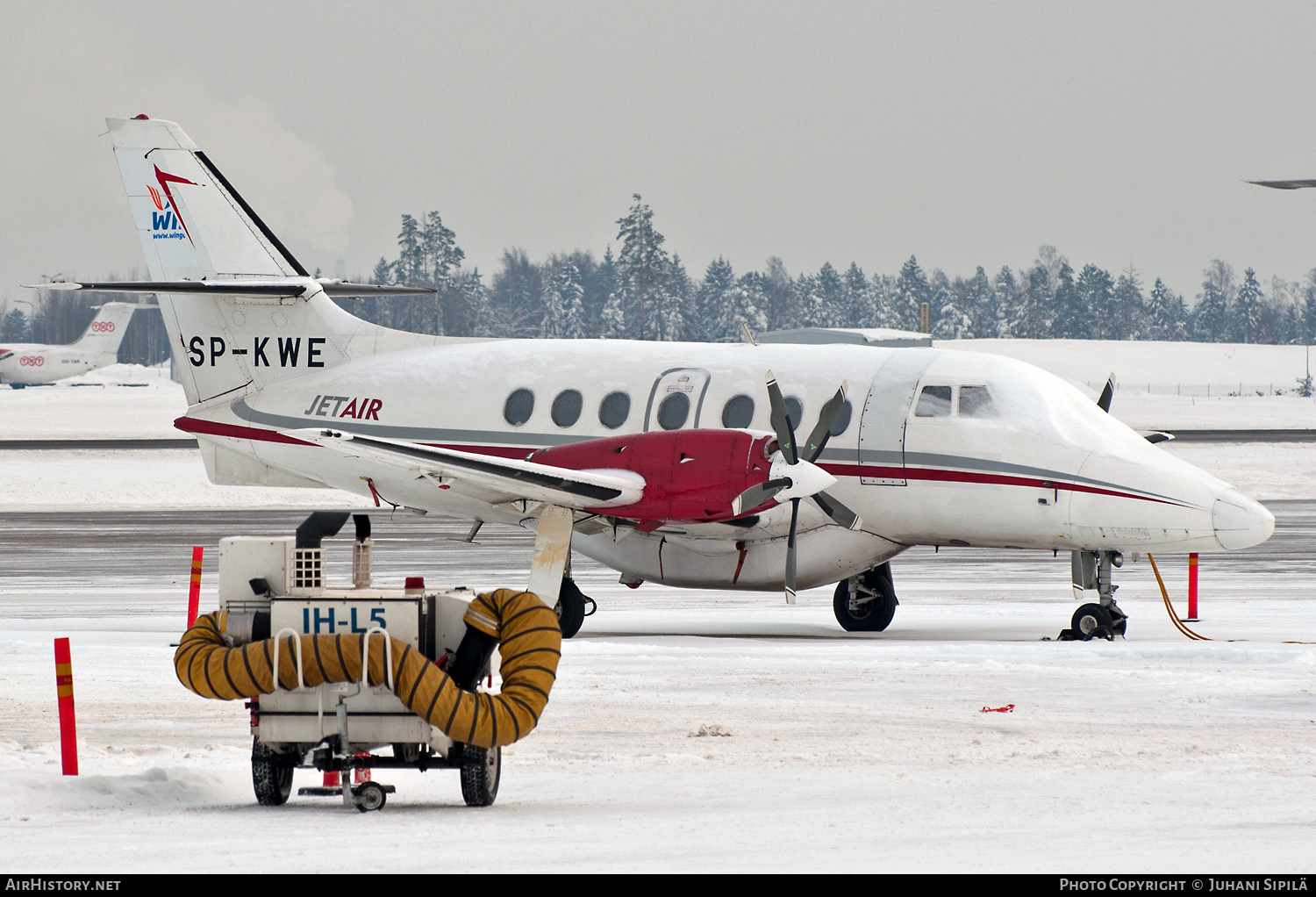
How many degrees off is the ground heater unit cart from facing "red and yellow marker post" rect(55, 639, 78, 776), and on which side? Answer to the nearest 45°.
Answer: approximately 135° to its right

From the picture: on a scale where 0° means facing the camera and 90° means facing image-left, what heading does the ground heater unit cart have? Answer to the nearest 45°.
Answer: approximately 0°

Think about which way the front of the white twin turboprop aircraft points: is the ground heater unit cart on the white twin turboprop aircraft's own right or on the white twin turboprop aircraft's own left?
on the white twin turboprop aircraft's own right

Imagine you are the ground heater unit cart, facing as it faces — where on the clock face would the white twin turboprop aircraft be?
The white twin turboprop aircraft is roughly at 7 o'clock from the ground heater unit cart.

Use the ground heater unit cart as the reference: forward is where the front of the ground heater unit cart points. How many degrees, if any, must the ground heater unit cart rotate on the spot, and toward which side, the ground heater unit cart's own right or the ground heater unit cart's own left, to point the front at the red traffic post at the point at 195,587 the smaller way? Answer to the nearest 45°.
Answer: approximately 180°

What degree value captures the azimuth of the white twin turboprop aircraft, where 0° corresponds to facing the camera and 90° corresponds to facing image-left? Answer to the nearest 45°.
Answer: approximately 315°

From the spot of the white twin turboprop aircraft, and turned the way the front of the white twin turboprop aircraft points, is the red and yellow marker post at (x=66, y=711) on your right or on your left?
on your right

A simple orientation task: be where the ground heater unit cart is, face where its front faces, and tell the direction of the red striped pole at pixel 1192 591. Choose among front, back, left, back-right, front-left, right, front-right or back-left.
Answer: back-left

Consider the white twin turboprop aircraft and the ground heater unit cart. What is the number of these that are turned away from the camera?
0
